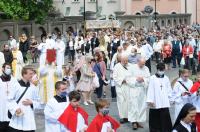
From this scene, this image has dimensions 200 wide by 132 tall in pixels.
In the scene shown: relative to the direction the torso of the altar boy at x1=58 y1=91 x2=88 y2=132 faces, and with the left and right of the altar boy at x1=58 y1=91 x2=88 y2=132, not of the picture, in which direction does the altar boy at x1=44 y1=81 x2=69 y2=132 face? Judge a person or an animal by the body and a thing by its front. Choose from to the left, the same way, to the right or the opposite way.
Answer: the same way

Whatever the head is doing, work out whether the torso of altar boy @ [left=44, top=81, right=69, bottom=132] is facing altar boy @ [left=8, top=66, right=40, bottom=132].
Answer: no

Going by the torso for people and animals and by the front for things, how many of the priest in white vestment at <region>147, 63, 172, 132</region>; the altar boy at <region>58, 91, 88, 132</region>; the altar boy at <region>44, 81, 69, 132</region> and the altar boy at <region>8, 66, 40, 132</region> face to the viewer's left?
0

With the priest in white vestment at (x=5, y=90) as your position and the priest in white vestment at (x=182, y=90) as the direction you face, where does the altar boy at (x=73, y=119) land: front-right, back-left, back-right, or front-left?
front-right

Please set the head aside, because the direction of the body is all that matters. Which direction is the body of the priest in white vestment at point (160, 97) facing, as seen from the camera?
toward the camera

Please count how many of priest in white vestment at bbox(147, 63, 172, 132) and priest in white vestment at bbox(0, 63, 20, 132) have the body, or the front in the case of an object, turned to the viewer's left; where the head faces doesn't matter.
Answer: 0

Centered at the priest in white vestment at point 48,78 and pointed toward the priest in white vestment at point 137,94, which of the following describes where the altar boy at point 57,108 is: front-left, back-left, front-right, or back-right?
front-right

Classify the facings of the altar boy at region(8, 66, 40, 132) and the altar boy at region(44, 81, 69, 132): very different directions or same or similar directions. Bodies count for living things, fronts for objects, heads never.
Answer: same or similar directions

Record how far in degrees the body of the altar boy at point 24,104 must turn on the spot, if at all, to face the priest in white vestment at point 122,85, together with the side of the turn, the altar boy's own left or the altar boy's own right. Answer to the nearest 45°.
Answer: approximately 90° to the altar boy's own left

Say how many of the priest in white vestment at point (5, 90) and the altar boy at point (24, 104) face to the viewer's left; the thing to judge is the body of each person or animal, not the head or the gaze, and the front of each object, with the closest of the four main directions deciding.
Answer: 0

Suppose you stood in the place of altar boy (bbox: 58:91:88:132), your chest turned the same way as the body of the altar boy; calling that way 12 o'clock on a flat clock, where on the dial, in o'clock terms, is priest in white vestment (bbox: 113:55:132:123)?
The priest in white vestment is roughly at 8 o'clock from the altar boy.
